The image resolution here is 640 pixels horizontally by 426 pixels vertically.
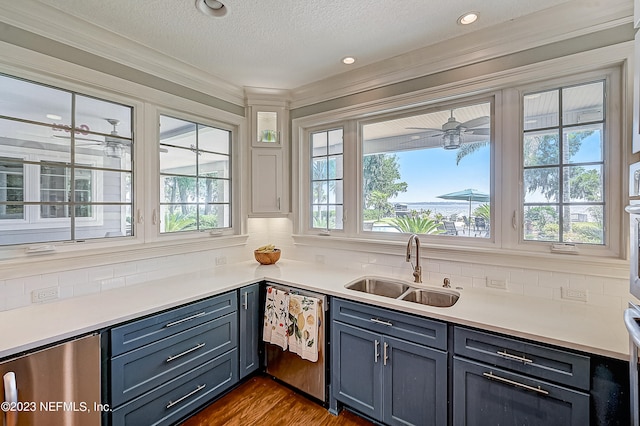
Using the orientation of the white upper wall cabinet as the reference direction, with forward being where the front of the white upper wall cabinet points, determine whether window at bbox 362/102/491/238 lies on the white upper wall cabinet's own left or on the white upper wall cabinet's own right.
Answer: on the white upper wall cabinet's own left

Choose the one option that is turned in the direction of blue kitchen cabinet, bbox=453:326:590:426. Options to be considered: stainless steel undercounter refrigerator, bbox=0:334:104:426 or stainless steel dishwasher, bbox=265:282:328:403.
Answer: stainless steel undercounter refrigerator, bbox=0:334:104:426

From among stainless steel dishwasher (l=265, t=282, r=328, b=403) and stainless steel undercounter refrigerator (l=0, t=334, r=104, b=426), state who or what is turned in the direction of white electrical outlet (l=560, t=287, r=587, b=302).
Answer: stainless steel undercounter refrigerator (l=0, t=334, r=104, b=426)

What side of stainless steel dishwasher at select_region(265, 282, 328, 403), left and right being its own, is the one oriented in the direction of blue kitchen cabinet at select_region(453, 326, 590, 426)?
left

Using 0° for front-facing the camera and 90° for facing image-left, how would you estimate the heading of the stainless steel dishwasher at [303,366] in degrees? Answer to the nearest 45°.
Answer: approximately 45°

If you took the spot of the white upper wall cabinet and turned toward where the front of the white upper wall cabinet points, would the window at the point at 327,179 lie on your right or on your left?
on your left

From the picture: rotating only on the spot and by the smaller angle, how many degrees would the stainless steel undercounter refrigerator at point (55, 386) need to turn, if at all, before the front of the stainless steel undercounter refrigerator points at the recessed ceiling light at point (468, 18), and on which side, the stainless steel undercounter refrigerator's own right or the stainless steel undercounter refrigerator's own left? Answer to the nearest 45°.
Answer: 0° — it already faces it

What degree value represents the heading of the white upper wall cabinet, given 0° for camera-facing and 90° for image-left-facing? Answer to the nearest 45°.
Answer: approximately 0°

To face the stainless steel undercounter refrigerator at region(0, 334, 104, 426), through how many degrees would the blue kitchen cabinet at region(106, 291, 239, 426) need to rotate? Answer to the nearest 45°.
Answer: approximately 90° to its right
